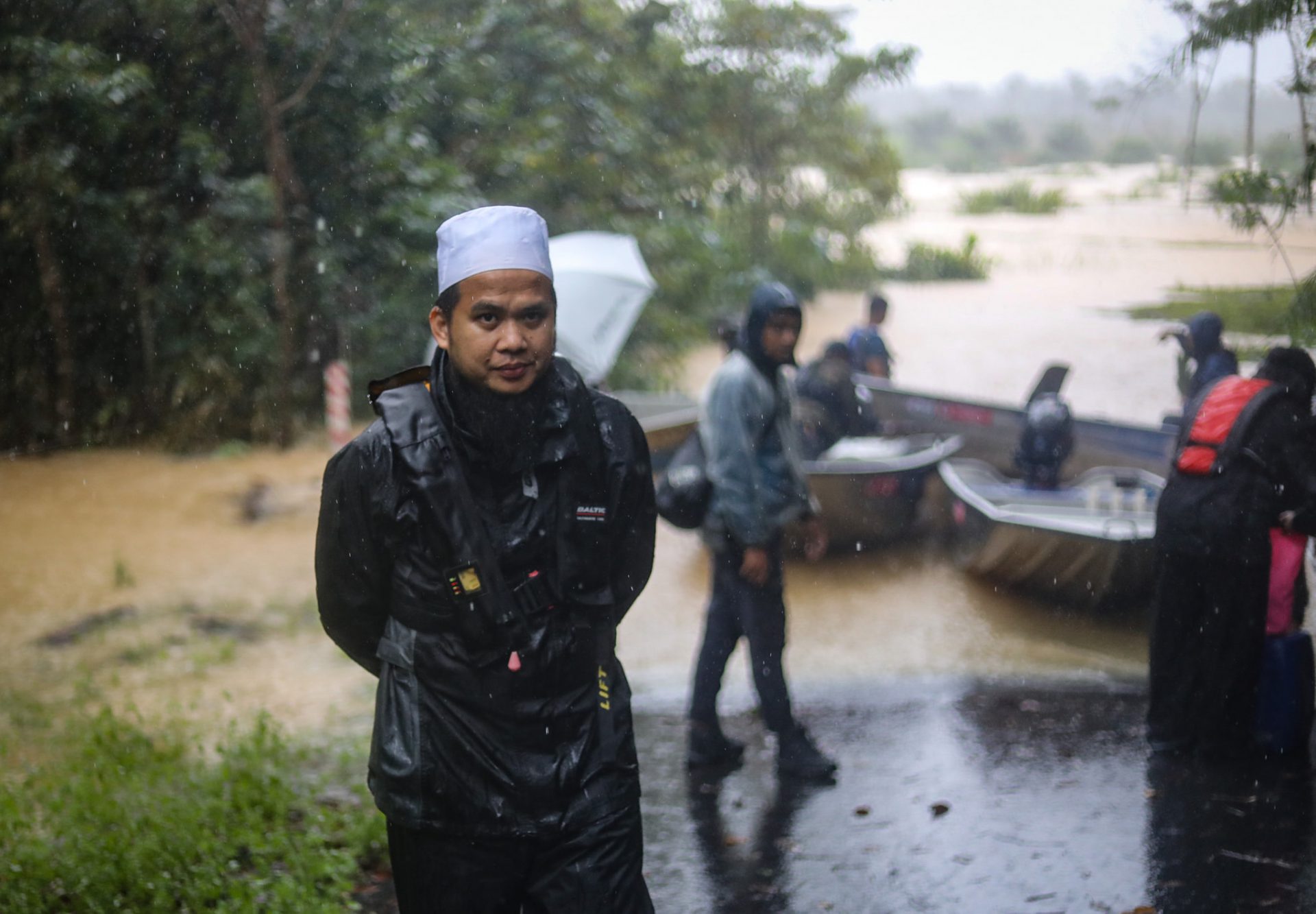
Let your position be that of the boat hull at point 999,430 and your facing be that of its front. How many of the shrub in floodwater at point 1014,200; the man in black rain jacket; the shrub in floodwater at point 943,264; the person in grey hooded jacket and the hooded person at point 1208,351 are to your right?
2

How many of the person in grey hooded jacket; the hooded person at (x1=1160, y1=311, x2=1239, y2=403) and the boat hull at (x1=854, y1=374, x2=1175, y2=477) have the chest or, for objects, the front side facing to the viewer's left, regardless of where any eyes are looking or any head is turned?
2

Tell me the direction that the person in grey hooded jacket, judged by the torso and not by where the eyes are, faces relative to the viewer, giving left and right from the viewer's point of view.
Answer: facing the viewer and to the right of the viewer

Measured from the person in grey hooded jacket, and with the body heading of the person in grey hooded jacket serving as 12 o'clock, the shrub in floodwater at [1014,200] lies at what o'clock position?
The shrub in floodwater is roughly at 8 o'clock from the person in grey hooded jacket.

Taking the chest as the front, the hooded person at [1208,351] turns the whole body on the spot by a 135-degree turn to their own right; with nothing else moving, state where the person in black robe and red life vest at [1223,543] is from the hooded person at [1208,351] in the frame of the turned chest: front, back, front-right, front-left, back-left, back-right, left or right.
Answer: back-right

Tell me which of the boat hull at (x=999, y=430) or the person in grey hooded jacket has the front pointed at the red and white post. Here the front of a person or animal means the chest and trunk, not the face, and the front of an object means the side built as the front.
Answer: the boat hull

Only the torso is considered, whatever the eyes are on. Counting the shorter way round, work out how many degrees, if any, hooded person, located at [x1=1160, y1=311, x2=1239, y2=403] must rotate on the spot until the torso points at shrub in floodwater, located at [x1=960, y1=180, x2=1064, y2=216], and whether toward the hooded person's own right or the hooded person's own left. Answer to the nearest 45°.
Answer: approximately 90° to the hooded person's own right

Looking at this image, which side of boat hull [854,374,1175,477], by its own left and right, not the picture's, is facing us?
left

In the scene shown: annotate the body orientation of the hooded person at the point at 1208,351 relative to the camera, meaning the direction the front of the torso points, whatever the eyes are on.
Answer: to the viewer's left
